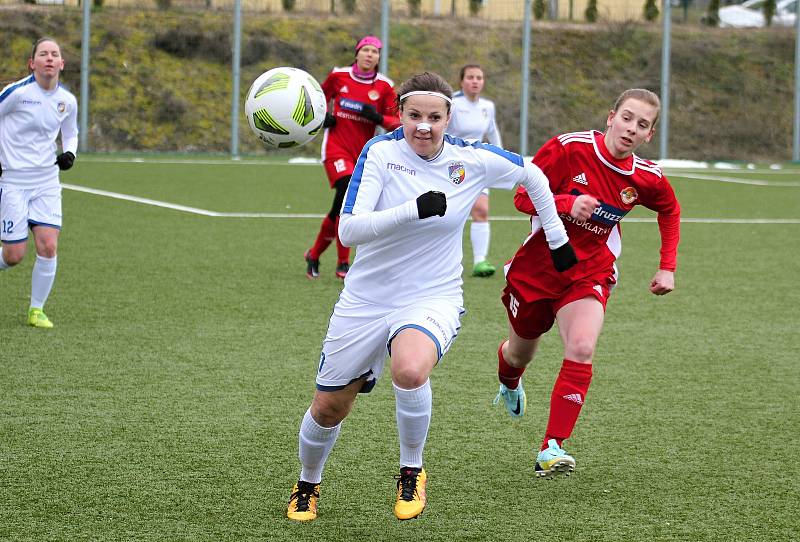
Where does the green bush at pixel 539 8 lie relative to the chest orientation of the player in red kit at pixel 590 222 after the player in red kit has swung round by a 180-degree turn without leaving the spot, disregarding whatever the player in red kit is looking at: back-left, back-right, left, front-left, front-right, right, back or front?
front

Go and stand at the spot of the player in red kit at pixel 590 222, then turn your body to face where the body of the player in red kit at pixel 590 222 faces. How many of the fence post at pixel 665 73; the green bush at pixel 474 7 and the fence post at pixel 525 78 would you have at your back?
3

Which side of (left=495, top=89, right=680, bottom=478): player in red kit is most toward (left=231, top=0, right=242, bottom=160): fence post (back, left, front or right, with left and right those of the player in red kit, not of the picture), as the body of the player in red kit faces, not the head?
back

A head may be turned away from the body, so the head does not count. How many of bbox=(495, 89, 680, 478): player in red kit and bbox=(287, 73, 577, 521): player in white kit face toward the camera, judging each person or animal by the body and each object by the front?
2

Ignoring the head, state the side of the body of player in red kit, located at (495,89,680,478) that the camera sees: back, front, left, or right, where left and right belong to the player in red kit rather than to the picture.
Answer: front

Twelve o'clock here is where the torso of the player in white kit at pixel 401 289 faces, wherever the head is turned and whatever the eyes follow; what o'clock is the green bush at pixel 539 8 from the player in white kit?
The green bush is roughly at 6 o'clock from the player in white kit.

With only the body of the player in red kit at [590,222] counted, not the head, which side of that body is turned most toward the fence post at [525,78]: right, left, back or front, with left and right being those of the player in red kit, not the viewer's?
back

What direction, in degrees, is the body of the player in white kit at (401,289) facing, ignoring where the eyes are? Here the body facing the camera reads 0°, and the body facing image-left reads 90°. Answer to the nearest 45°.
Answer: approximately 0°

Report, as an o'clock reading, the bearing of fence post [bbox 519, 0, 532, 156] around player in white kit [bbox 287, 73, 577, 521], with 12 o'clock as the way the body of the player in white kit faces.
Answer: The fence post is roughly at 6 o'clock from the player in white kit.

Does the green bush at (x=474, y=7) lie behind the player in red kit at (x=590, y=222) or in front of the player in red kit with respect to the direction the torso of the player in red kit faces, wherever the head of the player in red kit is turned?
behind
